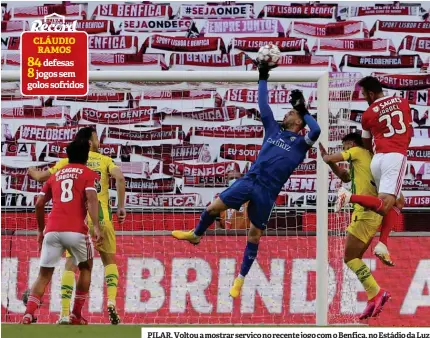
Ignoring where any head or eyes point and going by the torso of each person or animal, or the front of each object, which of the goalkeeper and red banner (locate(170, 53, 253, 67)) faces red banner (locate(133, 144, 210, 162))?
red banner (locate(170, 53, 253, 67))

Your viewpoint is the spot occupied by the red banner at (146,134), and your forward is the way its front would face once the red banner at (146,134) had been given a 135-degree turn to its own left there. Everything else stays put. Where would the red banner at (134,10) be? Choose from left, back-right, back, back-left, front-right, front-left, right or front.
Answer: front-left

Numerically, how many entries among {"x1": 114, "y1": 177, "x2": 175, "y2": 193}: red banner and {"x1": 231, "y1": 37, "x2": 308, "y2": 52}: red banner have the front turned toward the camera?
2

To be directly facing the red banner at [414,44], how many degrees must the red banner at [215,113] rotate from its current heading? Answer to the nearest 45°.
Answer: approximately 135° to its left

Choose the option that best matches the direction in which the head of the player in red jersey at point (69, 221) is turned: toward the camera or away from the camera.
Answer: away from the camera

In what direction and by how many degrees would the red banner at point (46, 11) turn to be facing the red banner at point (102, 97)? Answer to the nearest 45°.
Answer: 0° — it already faces it

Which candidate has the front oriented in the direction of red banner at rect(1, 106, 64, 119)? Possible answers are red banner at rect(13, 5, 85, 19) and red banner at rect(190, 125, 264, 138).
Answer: red banner at rect(13, 5, 85, 19)

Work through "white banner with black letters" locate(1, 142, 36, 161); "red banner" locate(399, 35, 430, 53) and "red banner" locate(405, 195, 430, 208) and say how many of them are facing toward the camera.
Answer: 3

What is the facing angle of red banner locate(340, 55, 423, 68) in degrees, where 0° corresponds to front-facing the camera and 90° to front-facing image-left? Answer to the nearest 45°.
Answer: approximately 0°
